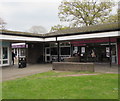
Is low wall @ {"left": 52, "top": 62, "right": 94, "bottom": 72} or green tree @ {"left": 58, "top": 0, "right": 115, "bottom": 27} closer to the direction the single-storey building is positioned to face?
the low wall

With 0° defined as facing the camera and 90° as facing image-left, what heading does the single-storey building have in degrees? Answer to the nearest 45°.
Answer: approximately 0°

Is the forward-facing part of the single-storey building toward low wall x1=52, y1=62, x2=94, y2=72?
yes

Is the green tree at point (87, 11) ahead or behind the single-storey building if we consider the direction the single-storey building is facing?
behind
